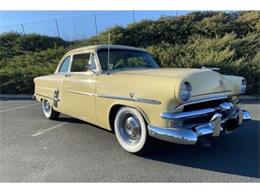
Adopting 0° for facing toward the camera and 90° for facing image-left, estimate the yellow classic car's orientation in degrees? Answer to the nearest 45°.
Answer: approximately 315°
